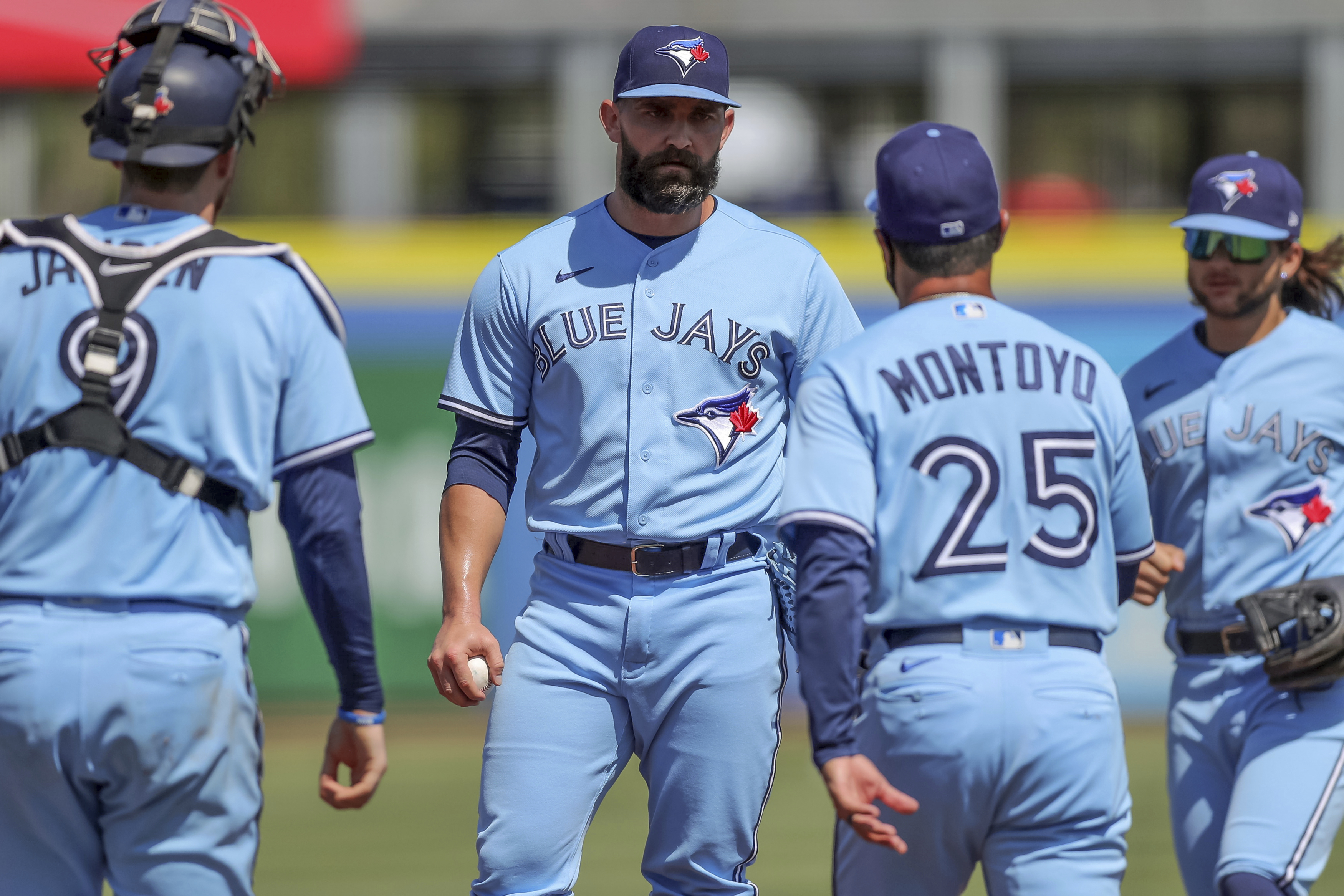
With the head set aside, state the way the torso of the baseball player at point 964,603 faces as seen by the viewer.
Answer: away from the camera

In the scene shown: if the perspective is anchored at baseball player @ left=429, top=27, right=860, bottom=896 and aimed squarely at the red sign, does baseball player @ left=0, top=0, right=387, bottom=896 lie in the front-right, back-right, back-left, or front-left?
back-left

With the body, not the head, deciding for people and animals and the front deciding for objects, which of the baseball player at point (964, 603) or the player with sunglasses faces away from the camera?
the baseball player

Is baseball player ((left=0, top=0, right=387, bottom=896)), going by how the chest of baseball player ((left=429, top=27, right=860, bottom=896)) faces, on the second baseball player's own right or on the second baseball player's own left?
on the second baseball player's own right

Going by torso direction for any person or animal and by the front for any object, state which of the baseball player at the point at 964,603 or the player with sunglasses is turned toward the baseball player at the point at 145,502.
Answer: the player with sunglasses

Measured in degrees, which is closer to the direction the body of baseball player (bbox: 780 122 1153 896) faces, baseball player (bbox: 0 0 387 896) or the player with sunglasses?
the player with sunglasses

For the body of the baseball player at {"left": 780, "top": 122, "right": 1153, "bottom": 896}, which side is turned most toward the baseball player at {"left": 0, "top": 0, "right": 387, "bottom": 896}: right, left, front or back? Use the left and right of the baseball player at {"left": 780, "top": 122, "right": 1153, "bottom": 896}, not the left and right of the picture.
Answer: left

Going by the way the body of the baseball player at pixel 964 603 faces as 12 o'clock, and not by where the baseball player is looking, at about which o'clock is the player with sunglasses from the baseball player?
The player with sunglasses is roughly at 1 o'clock from the baseball player.

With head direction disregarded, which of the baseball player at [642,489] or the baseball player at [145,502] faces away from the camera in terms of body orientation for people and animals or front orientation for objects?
the baseball player at [145,502]

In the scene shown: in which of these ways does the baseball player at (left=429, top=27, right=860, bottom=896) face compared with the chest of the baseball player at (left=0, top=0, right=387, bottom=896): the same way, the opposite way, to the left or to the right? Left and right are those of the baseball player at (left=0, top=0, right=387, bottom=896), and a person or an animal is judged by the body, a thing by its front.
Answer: the opposite way

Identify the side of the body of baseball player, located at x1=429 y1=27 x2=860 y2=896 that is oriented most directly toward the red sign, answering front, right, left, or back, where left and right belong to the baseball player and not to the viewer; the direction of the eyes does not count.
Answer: back

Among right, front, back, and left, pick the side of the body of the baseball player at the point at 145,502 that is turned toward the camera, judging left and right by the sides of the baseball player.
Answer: back

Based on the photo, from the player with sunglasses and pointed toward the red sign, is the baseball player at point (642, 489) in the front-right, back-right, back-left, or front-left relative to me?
front-left

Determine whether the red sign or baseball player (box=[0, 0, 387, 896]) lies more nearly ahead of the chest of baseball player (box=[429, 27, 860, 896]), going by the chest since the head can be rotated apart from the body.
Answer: the baseball player

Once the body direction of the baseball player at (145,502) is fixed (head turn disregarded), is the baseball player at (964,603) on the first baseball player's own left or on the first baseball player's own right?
on the first baseball player's own right

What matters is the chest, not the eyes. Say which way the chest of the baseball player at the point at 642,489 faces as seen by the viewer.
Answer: toward the camera

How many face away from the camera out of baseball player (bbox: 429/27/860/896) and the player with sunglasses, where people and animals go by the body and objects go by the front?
0
